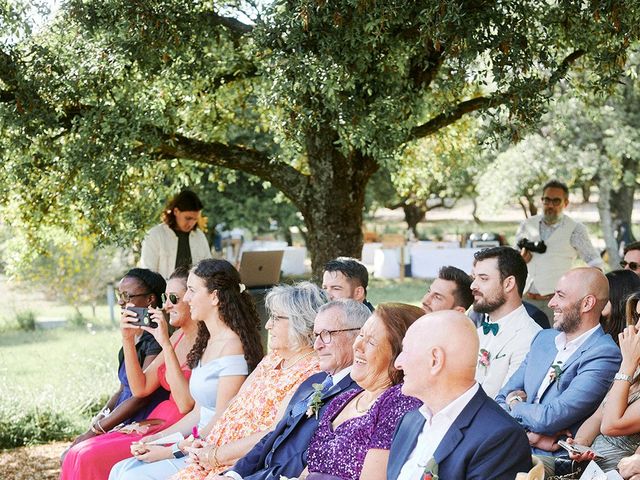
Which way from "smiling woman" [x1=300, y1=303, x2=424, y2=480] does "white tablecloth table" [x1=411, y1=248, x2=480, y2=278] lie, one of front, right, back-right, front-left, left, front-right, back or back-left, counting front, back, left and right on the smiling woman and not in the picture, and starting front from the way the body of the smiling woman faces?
back-right

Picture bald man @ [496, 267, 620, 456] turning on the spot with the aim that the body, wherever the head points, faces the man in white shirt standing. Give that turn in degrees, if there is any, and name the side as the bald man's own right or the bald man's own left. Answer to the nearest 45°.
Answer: approximately 135° to the bald man's own right

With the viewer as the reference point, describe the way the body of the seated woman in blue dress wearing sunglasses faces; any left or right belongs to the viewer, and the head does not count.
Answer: facing to the left of the viewer

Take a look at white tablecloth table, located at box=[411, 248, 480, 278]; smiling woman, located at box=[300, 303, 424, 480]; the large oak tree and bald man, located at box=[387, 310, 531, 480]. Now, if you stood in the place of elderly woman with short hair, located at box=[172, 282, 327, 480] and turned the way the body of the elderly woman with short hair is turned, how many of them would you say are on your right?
2

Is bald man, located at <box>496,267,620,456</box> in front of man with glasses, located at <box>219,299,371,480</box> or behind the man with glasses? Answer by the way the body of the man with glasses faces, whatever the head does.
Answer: behind

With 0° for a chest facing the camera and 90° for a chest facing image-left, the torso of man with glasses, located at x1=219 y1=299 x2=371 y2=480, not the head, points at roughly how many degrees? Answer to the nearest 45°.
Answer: approximately 45°

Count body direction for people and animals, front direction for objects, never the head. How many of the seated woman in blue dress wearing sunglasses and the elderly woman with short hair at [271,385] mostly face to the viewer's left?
2

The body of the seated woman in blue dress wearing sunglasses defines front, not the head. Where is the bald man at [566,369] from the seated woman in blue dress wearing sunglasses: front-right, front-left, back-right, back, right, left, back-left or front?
back-left

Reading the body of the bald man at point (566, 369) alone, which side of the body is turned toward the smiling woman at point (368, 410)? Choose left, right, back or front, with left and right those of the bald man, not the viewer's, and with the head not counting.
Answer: front

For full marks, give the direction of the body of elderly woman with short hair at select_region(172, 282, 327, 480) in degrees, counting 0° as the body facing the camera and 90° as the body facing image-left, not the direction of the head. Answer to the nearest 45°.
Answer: approximately 90°

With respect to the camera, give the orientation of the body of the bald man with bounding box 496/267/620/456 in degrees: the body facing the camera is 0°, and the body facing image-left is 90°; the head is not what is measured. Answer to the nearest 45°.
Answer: approximately 45°

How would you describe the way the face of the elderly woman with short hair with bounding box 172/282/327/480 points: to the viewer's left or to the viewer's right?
to the viewer's left

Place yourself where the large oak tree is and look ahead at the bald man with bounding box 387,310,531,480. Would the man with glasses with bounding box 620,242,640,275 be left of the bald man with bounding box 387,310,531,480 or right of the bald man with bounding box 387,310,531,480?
left
